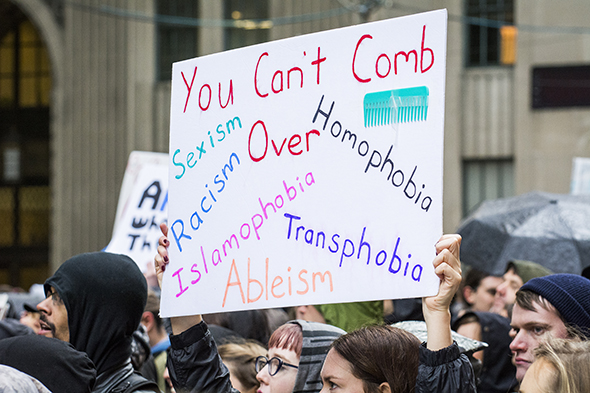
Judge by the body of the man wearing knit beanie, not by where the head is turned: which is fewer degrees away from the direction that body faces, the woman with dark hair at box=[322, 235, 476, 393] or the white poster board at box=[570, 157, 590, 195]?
the woman with dark hair

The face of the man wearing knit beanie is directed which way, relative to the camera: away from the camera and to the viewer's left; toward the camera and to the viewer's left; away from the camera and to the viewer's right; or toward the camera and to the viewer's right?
toward the camera and to the viewer's left

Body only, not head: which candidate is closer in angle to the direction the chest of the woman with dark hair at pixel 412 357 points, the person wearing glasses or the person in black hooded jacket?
the person in black hooded jacket

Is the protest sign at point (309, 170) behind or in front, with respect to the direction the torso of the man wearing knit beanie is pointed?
in front

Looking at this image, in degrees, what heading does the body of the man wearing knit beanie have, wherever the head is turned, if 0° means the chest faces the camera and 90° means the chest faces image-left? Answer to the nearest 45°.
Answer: approximately 45°
